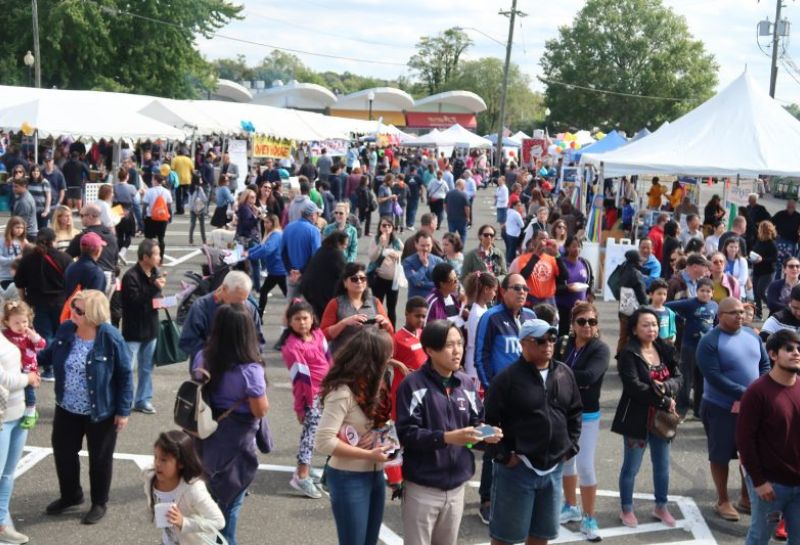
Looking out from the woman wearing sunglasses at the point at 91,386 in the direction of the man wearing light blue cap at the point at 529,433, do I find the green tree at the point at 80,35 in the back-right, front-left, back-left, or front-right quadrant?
back-left

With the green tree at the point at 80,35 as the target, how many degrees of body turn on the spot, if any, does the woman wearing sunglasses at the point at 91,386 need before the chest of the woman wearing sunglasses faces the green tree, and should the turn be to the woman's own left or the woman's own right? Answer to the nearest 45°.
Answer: approximately 135° to the woman's own right

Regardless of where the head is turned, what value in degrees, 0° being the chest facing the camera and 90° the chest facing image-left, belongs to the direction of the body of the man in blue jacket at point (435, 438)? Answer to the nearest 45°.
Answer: approximately 315°

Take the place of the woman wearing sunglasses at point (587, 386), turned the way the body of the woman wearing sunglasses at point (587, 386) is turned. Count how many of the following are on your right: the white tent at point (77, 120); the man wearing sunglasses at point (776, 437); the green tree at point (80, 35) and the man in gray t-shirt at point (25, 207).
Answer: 3

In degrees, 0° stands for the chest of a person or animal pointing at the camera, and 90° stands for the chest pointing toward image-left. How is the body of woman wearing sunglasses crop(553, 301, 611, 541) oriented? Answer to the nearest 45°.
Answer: approximately 45°

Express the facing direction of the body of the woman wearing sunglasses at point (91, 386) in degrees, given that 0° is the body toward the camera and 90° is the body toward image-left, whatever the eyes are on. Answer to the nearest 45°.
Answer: approximately 45°
